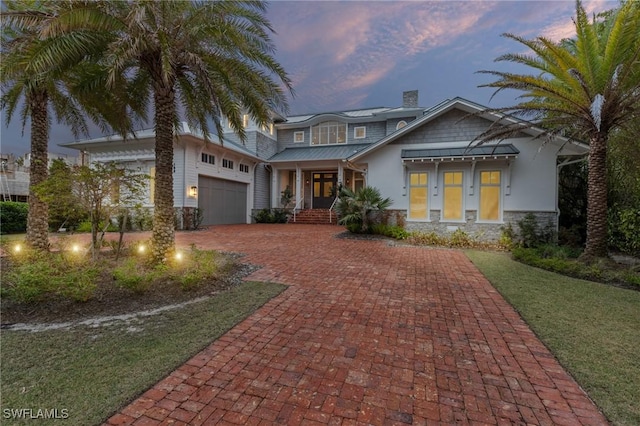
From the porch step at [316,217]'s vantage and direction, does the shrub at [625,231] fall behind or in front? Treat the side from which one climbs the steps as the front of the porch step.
in front

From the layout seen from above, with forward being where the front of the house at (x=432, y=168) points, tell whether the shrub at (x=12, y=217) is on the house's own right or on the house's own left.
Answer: on the house's own right

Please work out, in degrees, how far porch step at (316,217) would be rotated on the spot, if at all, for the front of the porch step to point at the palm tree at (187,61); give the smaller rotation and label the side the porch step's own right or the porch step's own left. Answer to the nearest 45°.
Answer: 0° — it already faces it

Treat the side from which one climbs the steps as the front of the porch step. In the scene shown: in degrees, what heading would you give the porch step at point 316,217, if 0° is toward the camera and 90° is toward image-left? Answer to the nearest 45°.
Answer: approximately 0°

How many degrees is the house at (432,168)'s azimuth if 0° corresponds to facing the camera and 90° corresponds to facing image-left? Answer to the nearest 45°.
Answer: approximately 0°

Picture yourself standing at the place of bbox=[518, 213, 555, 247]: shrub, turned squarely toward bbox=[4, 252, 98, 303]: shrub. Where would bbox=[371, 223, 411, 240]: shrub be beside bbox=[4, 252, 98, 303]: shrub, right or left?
right

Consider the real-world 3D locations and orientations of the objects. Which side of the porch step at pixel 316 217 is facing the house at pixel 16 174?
right

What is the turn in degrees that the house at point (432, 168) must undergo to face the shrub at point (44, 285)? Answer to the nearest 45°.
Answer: approximately 45° to its right

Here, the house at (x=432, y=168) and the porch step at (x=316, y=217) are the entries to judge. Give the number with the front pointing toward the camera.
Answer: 2
